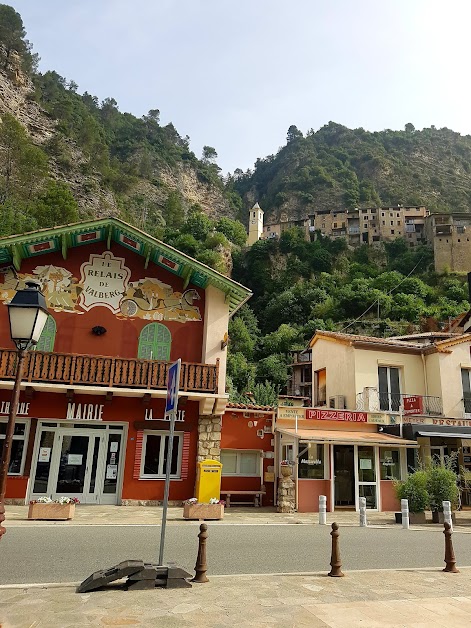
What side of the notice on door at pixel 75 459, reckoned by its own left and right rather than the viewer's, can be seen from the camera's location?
front

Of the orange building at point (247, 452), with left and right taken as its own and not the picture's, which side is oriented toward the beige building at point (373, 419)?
left

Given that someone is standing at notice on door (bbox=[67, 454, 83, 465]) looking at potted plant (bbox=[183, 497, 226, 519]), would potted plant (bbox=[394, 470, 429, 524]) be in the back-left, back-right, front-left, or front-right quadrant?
front-left

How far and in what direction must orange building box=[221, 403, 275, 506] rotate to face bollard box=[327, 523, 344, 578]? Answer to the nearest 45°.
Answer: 0° — it already faces it

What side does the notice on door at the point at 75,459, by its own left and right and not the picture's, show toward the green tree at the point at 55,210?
back

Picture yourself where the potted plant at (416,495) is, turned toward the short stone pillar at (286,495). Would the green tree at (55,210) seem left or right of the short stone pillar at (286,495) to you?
right

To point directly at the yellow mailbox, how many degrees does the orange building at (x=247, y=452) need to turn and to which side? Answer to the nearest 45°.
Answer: approximately 45° to its right

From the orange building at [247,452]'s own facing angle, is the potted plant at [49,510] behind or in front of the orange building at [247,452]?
in front

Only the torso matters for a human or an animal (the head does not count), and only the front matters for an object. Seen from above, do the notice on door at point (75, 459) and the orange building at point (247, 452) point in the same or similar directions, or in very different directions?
same or similar directions

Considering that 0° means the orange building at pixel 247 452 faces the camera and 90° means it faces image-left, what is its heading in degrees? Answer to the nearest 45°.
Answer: approximately 0°

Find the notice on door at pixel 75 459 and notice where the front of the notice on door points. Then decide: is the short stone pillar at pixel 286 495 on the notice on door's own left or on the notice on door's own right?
on the notice on door's own left

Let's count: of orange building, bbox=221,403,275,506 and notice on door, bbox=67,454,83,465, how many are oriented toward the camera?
2

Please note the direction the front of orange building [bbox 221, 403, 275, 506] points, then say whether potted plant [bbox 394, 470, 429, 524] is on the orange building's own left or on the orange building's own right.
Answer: on the orange building's own left

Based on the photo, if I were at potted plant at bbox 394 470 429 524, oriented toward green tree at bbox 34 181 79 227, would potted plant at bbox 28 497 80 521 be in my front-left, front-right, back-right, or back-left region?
front-left

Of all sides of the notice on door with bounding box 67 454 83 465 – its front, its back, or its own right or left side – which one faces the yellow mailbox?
left

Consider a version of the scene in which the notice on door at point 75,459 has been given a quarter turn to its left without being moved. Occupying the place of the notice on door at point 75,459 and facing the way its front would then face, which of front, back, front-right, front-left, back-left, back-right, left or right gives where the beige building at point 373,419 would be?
front

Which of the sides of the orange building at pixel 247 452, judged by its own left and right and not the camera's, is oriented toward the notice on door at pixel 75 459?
right
